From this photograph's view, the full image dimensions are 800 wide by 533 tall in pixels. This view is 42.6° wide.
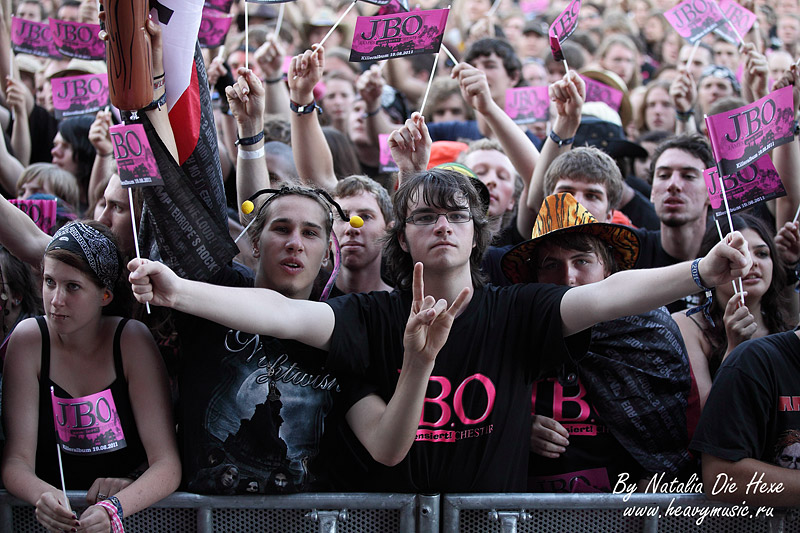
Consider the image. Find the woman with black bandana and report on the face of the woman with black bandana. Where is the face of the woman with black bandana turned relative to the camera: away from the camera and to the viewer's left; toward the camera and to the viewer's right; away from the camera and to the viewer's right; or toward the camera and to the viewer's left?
toward the camera and to the viewer's left

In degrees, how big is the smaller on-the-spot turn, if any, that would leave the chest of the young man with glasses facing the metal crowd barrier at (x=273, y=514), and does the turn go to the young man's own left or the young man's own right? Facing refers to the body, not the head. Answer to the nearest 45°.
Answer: approximately 45° to the young man's own right

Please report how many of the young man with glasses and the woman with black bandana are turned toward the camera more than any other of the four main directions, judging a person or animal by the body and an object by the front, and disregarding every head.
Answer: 2

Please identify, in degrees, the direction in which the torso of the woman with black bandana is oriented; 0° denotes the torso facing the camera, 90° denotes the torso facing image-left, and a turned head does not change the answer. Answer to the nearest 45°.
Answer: approximately 0°

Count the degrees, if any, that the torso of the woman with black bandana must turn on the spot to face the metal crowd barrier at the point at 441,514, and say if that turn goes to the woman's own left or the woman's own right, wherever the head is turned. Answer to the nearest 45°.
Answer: approximately 45° to the woman's own left

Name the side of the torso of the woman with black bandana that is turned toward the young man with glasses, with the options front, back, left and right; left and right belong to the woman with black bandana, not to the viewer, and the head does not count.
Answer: left

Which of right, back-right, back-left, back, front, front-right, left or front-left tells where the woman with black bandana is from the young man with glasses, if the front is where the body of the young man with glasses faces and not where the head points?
right

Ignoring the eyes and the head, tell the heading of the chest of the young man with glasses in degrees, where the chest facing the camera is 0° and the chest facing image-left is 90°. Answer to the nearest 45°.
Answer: approximately 0°
